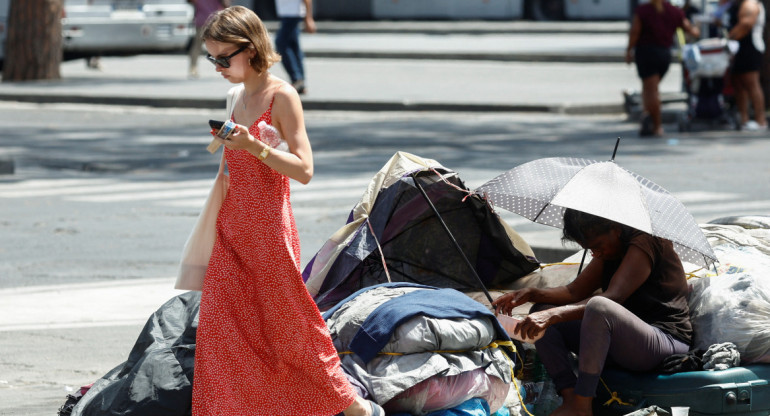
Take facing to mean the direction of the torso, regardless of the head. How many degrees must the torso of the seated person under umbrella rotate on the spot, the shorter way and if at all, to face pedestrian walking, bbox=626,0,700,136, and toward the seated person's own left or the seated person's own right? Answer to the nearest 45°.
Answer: approximately 135° to the seated person's own right

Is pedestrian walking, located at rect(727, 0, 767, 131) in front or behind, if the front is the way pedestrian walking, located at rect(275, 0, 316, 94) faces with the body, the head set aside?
in front

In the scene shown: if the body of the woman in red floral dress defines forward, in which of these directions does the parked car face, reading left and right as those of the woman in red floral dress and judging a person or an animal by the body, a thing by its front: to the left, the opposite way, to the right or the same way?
to the right

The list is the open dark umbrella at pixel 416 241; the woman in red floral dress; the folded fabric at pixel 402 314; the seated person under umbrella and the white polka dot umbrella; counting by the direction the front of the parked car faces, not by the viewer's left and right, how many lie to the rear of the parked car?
5

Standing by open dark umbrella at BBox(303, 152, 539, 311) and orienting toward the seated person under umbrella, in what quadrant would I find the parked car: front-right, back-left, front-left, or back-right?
back-left

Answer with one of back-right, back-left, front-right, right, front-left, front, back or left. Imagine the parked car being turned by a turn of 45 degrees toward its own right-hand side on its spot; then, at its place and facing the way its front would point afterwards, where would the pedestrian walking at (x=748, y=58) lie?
right

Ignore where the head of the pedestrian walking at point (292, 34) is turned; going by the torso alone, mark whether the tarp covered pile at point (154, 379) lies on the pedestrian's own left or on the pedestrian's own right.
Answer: on the pedestrian's own right
